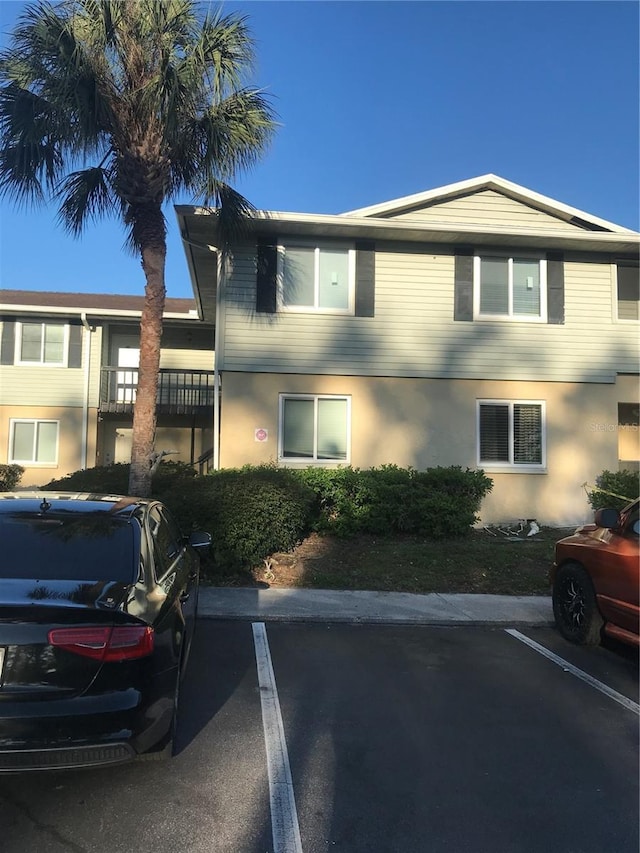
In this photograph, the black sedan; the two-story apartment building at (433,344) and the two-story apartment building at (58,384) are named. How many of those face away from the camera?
1

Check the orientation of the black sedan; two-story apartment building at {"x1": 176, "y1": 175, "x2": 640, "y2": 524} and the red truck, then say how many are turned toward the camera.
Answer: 1

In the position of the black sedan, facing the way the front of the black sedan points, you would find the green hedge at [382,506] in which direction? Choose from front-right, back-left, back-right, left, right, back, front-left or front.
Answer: front-right

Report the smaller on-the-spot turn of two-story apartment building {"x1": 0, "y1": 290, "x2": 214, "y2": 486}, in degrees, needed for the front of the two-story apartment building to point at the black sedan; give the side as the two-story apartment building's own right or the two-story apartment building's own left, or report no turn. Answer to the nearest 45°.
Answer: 0° — it already faces it

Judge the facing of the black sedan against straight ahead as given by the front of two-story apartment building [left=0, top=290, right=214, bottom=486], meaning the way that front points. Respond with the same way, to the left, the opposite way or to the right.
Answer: the opposite way

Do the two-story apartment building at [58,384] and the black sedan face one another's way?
yes

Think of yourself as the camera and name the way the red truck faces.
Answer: facing away from the viewer and to the left of the viewer

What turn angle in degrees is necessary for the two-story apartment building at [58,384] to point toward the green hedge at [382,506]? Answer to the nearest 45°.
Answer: approximately 45° to its left

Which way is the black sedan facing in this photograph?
away from the camera

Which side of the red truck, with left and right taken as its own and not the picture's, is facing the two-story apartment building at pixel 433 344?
front

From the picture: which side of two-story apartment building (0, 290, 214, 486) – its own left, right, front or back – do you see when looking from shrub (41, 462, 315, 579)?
front

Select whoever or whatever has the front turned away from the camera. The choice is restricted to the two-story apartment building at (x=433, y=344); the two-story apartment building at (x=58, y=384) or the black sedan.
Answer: the black sedan

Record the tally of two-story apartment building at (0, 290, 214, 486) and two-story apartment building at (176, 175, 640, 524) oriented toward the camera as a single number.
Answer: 2

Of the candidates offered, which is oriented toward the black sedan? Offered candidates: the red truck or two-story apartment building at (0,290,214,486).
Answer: the two-story apartment building

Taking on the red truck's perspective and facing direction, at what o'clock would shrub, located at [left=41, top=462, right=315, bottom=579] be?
The shrub is roughly at 11 o'clock from the red truck.

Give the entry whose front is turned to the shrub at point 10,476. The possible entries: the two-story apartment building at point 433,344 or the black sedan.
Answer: the black sedan

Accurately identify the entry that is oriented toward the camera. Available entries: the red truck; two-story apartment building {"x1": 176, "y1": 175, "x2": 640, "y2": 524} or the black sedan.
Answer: the two-story apartment building
